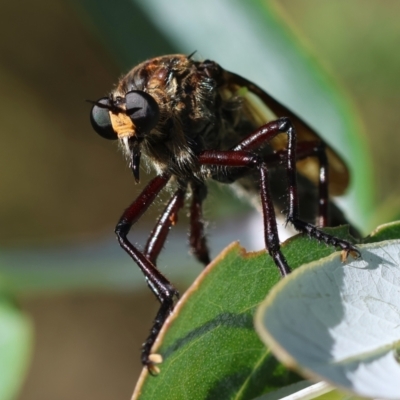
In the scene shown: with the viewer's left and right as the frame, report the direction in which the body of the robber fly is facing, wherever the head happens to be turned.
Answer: facing the viewer and to the left of the viewer

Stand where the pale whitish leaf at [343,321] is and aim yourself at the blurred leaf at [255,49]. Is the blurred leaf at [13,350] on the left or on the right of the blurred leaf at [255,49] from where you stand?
left

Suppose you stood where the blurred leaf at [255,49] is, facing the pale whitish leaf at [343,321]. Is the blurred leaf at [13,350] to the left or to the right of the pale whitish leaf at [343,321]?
right

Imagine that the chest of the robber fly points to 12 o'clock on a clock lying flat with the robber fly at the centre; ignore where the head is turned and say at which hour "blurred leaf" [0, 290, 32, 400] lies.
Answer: The blurred leaf is roughly at 1 o'clock from the robber fly.

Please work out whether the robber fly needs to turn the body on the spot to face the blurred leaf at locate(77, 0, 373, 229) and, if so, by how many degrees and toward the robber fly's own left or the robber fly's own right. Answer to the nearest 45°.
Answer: approximately 180°
